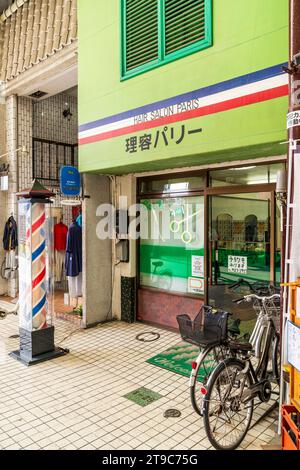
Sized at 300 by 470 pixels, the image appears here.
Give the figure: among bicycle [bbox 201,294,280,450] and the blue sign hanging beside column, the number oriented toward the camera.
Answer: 1

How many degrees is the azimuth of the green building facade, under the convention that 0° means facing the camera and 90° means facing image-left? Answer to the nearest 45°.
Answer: approximately 45°

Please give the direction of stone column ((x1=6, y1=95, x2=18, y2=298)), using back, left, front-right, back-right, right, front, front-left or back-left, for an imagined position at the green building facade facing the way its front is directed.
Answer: right

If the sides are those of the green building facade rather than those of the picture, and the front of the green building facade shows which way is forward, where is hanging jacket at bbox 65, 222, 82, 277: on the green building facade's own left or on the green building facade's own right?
on the green building facade's own right

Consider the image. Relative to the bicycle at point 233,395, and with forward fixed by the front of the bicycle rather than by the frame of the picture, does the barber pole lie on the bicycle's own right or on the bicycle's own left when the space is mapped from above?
on the bicycle's own left

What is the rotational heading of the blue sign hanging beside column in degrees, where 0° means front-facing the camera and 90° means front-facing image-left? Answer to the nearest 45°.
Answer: approximately 0°

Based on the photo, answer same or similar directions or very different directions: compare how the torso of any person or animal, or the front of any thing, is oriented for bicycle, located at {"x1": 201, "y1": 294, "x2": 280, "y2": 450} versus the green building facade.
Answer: very different directions

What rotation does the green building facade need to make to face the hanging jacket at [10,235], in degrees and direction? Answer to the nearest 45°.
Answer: approximately 90° to its right
